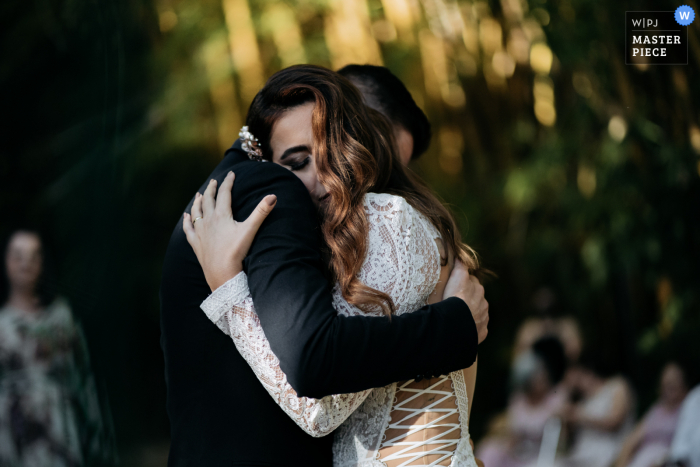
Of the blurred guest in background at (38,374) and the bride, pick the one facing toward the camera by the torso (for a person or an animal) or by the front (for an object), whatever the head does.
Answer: the blurred guest in background

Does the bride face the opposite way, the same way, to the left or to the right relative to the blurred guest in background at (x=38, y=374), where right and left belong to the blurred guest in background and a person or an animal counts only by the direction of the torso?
the opposite way

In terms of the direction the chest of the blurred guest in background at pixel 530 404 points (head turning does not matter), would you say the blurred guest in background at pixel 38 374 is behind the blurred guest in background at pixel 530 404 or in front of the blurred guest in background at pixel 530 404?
in front

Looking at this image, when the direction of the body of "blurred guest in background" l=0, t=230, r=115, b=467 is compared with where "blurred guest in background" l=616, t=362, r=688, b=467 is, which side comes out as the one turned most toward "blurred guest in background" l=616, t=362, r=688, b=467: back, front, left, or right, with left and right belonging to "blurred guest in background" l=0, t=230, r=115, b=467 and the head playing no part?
left

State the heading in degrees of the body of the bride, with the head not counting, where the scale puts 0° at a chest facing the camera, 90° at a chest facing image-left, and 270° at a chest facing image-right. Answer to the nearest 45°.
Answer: approximately 135°

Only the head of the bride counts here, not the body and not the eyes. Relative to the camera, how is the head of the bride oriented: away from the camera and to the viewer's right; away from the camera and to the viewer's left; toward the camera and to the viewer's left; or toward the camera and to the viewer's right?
toward the camera and to the viewer's left

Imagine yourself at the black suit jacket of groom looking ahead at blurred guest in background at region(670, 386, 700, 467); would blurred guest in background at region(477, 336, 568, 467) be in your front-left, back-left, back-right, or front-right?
front-left

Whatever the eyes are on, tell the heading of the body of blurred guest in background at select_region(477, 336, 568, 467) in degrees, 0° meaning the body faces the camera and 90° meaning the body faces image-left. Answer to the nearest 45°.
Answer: approximately 45°

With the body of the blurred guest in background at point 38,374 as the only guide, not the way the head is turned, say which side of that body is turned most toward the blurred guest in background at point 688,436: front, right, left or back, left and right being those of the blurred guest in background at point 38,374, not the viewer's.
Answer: left

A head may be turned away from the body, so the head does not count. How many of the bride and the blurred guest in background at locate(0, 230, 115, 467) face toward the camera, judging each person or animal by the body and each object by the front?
1

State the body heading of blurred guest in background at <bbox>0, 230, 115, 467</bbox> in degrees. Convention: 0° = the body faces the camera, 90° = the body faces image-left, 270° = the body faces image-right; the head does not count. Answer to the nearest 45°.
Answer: approximately 0°
